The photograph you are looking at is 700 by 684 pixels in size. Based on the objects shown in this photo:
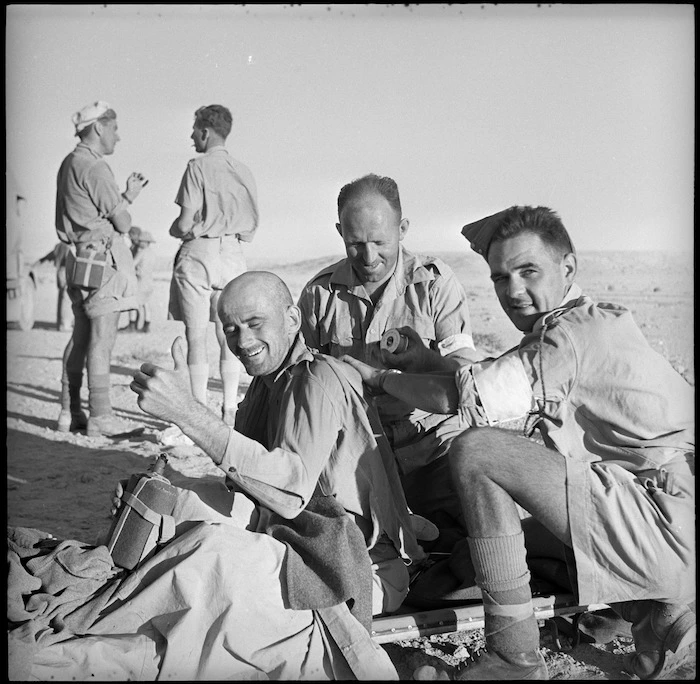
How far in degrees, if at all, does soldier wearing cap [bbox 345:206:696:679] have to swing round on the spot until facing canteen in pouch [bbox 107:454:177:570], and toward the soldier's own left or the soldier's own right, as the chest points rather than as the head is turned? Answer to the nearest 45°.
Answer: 0° — they already face it

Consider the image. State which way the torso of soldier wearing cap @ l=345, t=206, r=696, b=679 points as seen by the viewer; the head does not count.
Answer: to the viewer's left

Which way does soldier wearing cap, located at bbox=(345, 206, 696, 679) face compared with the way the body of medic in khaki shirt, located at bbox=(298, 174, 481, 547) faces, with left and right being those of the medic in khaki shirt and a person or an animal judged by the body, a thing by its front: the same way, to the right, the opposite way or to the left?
to the right

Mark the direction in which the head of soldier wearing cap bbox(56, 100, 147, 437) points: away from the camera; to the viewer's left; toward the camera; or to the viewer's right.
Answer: to the viewer's right

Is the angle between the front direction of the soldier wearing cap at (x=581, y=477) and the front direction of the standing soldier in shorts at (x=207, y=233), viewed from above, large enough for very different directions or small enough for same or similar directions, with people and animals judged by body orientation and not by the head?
same or similar directions

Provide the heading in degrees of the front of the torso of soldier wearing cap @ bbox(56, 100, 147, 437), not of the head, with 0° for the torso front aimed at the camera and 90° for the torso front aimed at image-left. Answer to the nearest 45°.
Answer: approximately 270°

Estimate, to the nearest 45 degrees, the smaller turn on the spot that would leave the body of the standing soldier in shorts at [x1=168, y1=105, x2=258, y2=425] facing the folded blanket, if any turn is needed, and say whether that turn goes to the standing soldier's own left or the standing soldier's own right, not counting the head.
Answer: approximately 135° to the standing soldier's own left

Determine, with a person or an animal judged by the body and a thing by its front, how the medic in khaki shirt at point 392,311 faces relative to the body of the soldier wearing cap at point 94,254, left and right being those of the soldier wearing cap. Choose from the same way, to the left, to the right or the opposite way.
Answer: to the right

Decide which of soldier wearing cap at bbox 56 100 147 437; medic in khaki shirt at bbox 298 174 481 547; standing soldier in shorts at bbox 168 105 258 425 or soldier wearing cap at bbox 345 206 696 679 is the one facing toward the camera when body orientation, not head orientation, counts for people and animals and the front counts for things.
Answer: the medic in khaki shirt

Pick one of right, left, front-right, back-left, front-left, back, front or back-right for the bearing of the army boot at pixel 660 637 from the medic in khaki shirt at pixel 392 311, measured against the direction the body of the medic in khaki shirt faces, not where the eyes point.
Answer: front-left

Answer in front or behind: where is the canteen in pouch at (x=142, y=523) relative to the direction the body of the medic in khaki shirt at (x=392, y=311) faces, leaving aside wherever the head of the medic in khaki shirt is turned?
in front

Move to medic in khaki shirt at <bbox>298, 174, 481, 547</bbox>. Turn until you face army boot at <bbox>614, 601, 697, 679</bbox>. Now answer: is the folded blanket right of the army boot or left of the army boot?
right

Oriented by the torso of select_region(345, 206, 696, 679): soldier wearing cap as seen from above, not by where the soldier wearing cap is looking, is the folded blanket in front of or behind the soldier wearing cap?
in front

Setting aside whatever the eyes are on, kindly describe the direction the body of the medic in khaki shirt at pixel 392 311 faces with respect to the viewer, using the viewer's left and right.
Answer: facing the viewer

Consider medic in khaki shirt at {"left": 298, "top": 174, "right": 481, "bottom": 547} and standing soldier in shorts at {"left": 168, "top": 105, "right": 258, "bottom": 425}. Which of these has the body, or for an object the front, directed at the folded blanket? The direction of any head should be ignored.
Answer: the medic in khaki shirt

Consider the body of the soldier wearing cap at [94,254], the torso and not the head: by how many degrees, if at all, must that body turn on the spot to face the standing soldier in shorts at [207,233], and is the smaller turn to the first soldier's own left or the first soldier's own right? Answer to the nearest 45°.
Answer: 0° — they already face them

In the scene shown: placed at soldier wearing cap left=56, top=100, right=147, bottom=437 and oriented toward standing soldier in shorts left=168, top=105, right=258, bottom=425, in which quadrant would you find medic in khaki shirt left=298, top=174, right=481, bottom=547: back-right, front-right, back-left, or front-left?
front-right

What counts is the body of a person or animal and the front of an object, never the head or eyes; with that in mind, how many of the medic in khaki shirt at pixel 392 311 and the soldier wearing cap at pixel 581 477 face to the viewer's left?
1
